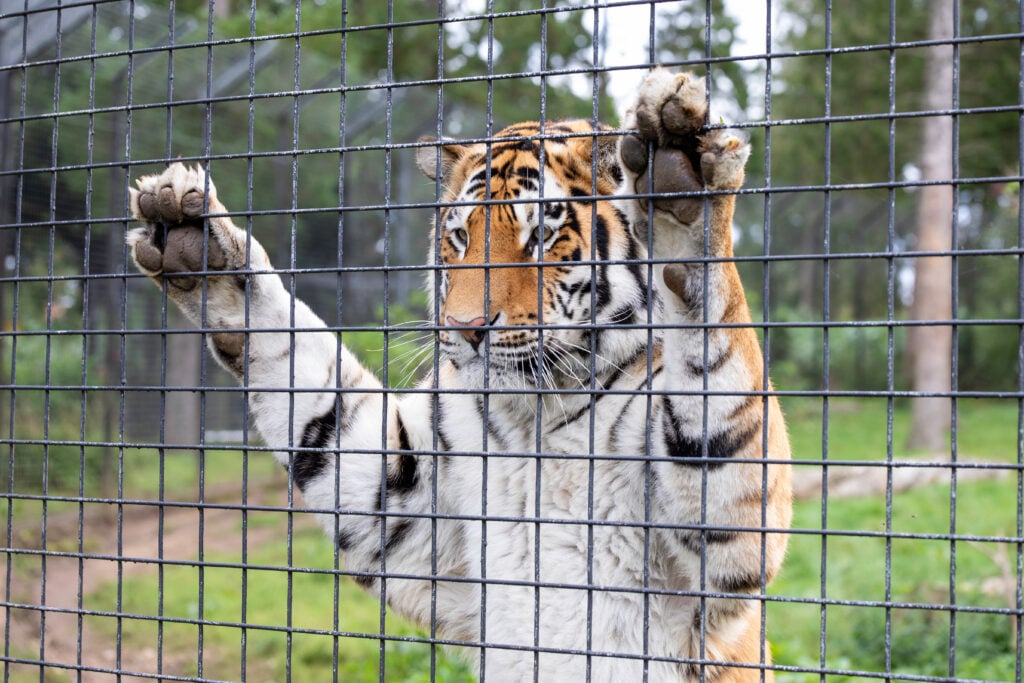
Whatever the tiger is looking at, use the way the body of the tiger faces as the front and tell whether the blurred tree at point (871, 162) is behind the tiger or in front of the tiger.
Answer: behind

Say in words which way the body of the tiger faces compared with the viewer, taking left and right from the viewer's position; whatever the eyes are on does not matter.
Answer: facing the viewer and to the left of the viewer
